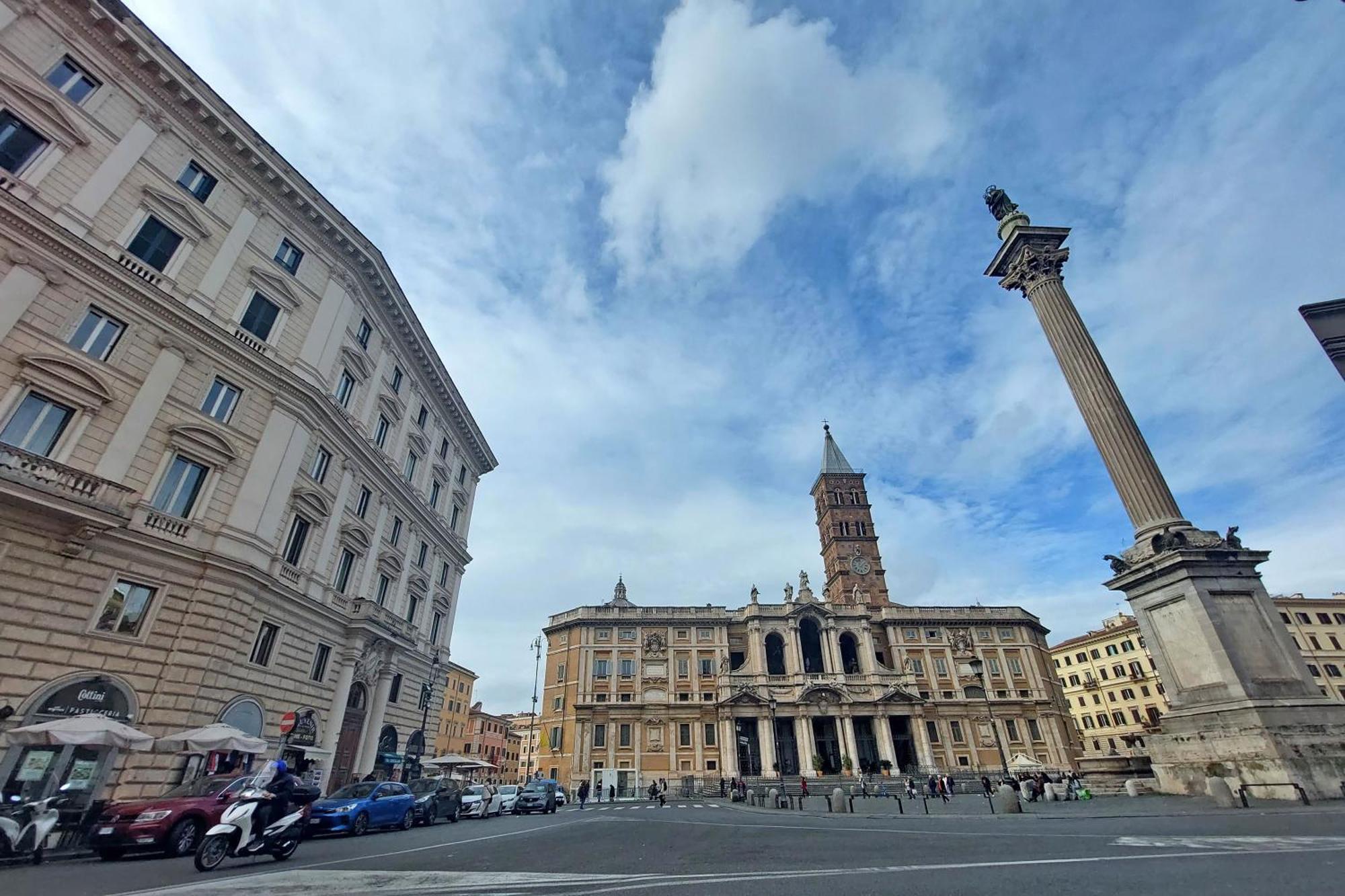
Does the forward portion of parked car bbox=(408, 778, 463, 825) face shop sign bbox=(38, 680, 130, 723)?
yes

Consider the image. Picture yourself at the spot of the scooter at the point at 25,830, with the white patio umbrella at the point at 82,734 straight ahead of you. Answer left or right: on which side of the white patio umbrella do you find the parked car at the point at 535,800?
right

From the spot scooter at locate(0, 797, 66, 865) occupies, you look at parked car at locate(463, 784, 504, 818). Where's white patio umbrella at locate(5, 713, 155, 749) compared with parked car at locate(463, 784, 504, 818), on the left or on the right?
left

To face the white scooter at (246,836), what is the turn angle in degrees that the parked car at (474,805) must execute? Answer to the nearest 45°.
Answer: approximately 45° to its left

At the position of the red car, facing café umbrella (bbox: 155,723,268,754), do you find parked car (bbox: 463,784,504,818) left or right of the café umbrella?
right

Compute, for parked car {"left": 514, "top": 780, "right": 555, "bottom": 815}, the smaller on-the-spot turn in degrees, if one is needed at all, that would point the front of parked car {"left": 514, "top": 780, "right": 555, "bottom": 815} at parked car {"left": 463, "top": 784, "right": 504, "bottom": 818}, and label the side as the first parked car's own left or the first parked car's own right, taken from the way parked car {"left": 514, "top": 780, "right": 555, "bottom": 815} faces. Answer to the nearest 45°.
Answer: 0° — it already faces it

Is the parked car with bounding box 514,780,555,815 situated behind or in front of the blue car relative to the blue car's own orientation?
behind

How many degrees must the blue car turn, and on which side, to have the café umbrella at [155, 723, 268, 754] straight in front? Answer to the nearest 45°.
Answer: approximately 45° to its right

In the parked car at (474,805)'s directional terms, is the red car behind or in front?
in front

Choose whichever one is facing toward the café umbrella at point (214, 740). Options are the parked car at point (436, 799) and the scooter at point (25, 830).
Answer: the parked car

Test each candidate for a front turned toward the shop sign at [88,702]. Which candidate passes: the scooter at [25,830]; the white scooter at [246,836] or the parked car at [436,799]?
the parked car
